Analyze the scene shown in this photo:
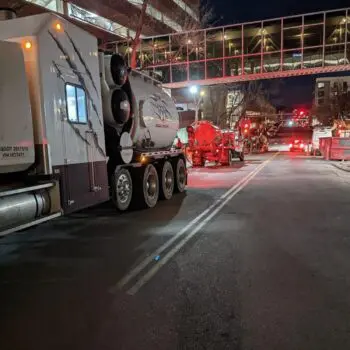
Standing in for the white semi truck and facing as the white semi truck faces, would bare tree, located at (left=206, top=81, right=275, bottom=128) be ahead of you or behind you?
behind

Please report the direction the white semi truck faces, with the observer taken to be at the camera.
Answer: facing the viewer and to the left of the viewer
